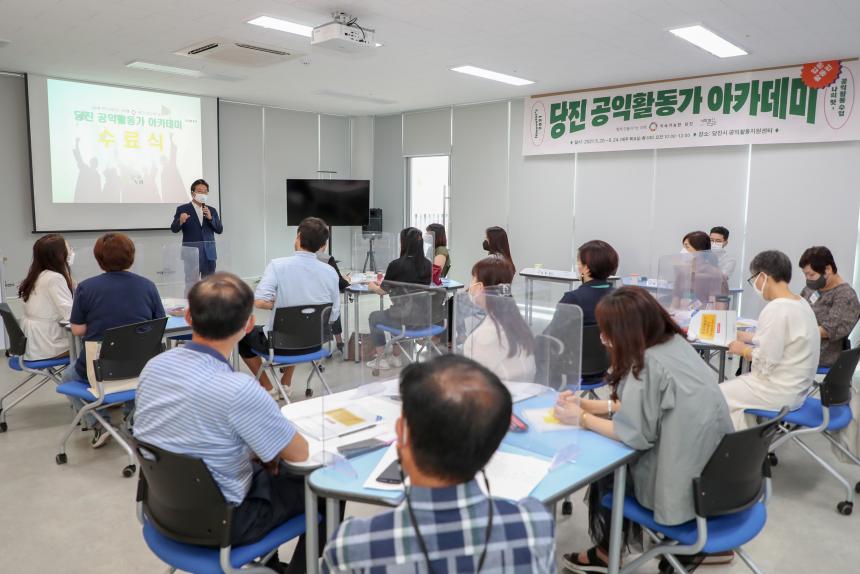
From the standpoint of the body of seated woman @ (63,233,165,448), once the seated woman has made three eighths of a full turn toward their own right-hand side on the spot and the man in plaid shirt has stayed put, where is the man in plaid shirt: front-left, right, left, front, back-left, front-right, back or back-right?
front-right

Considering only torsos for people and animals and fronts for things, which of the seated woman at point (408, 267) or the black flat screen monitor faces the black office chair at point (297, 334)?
the black flat screen monitor

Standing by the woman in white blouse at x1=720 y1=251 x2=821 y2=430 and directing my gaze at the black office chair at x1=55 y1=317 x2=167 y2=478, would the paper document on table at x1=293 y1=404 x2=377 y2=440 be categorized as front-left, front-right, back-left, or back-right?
front-left

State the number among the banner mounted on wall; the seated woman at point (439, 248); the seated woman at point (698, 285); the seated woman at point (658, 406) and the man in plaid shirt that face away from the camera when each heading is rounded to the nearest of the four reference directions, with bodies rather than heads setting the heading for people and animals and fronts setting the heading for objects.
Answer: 1

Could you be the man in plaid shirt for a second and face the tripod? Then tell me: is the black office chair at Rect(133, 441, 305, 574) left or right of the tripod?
left

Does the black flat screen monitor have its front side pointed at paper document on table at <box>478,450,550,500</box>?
yes

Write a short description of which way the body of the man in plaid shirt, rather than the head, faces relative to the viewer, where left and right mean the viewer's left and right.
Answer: facing away from the viewer

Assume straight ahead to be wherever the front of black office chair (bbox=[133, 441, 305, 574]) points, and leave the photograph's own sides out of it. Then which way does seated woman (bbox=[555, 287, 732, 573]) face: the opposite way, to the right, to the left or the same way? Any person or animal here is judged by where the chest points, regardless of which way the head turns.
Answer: to the left

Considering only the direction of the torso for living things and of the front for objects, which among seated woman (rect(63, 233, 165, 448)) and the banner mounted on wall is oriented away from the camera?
the seated woman

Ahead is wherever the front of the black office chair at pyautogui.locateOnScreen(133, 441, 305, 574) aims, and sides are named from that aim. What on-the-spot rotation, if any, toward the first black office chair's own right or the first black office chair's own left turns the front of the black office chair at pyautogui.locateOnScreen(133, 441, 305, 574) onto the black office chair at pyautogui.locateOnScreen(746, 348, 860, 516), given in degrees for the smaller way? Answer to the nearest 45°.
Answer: approximately 45° to the first black office chair's own right

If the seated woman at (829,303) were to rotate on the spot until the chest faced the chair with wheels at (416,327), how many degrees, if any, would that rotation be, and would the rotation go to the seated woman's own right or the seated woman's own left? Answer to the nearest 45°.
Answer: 0° — they already face it

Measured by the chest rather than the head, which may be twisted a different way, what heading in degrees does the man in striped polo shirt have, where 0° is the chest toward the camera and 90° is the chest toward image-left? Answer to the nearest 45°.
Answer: approximately 225°

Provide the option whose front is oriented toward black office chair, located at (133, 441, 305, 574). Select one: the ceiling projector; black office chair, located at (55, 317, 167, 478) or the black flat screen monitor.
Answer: the black flat screen monitor

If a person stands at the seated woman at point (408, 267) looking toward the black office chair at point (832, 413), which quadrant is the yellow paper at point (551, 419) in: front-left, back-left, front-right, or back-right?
front-right

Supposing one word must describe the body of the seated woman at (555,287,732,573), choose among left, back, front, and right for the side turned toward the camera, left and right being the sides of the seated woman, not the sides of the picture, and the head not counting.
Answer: left

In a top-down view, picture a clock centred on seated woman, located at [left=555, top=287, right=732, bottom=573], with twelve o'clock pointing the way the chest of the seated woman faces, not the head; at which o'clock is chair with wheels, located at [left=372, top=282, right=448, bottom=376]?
The chair with wheels is roughly at 1 o'clock from the seated woman.

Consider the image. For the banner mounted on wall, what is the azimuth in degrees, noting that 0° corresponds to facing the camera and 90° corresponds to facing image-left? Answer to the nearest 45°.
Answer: approximately 45°

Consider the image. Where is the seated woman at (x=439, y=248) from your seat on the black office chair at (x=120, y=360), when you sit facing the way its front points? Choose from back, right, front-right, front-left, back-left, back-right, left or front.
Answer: right

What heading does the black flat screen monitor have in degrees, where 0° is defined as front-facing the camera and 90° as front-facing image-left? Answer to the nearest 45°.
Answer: approximately 0°

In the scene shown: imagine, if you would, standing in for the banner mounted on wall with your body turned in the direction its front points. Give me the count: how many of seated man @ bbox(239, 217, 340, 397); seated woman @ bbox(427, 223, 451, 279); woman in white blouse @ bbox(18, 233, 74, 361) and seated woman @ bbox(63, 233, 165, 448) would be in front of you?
4

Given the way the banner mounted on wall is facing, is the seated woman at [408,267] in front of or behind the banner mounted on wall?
in front
